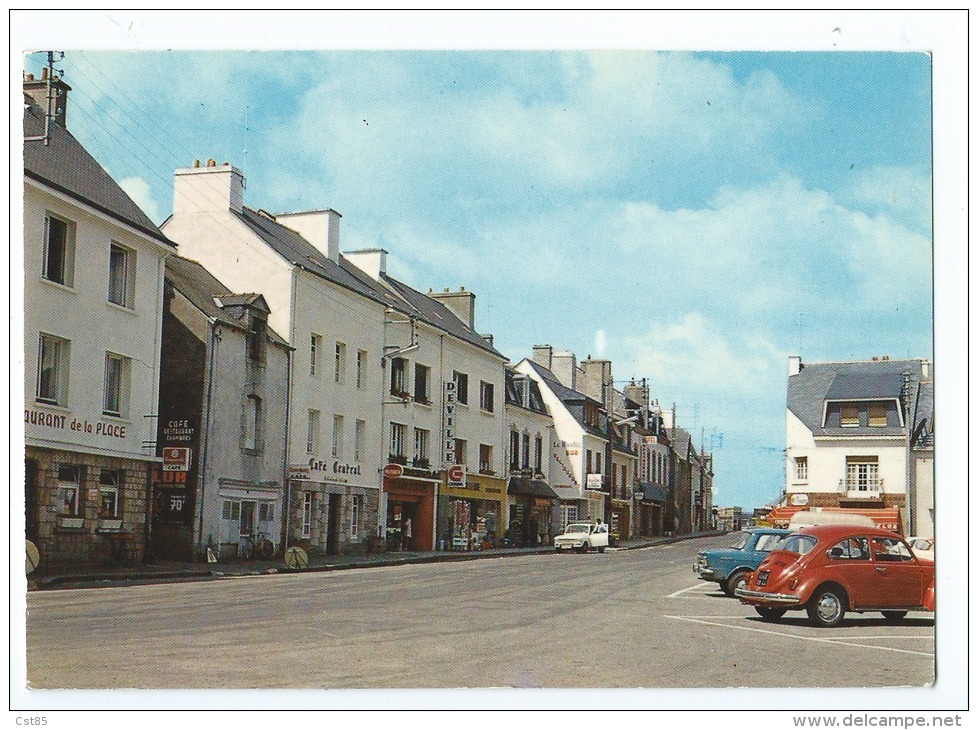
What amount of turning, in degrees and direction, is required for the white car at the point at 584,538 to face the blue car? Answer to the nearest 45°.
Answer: approximately 45° to its left

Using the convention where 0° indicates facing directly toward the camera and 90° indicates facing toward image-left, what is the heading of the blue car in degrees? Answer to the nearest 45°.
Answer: approximately 45°

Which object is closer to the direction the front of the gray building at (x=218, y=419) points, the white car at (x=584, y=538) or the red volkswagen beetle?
the red volkswagen beetle

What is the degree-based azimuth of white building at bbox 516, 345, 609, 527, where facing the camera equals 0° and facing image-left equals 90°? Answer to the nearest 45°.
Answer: approximately 315°

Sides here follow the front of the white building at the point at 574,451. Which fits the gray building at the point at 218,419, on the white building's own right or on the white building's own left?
on the white building's own right

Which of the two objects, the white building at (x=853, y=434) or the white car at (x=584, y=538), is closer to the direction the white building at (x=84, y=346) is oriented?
the white building

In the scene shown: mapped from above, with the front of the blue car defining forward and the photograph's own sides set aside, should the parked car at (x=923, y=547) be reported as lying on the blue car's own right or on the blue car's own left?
on the blue car's own left

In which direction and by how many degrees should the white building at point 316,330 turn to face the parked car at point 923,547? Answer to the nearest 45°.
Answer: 0° — it already faces it

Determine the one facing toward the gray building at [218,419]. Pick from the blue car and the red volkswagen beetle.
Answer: the blue car
